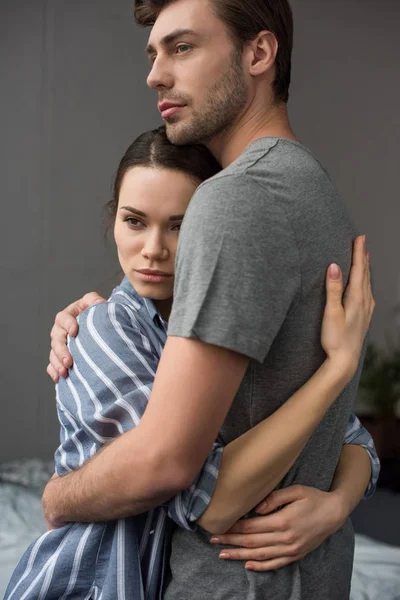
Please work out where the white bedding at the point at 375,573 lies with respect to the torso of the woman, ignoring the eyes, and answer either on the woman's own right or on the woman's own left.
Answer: on the woman's own left

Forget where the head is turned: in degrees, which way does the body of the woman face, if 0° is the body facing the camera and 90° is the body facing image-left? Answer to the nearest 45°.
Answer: approximately 315°
